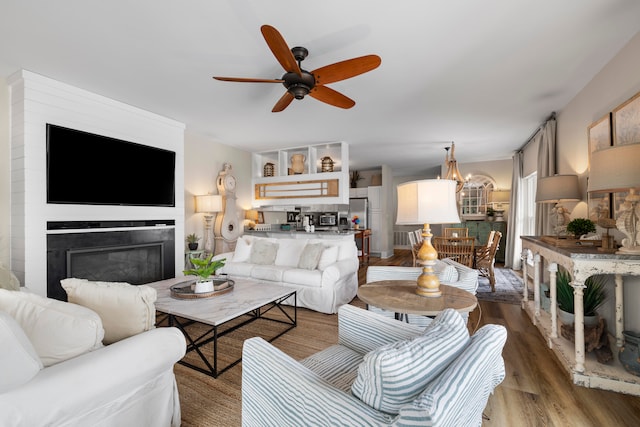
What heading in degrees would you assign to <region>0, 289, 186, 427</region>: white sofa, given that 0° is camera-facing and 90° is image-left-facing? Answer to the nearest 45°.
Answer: approximately 225°

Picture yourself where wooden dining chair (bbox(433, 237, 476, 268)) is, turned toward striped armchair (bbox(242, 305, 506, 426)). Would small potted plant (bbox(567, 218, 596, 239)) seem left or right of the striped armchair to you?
left

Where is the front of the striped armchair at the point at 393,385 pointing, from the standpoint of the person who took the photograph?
facing away from the viewer and to the left of the viewer

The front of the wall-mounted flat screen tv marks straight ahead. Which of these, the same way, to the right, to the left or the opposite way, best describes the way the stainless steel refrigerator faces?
to the right

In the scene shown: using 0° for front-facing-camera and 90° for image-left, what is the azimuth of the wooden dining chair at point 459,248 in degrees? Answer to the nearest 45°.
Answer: approximately 180°

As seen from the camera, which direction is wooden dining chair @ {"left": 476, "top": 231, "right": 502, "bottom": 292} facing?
to the viewer's left

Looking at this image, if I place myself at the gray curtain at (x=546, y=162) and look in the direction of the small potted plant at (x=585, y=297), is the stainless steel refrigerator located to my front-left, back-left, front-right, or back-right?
back-right

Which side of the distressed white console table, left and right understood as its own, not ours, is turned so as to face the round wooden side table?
front

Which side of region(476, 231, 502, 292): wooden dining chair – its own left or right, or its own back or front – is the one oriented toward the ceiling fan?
left

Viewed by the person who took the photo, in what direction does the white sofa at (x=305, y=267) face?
facing the viewer and to the left of the viewer

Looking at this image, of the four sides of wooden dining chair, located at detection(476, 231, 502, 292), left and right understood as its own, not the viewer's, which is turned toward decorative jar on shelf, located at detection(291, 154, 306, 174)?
front

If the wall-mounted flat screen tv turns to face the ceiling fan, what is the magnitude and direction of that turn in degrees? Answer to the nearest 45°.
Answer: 0° — it already faces it

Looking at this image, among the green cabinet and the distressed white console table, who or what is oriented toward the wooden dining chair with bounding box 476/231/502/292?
the green cabinet

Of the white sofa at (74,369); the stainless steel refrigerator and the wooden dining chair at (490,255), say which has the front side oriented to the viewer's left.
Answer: the wooden dining chair
